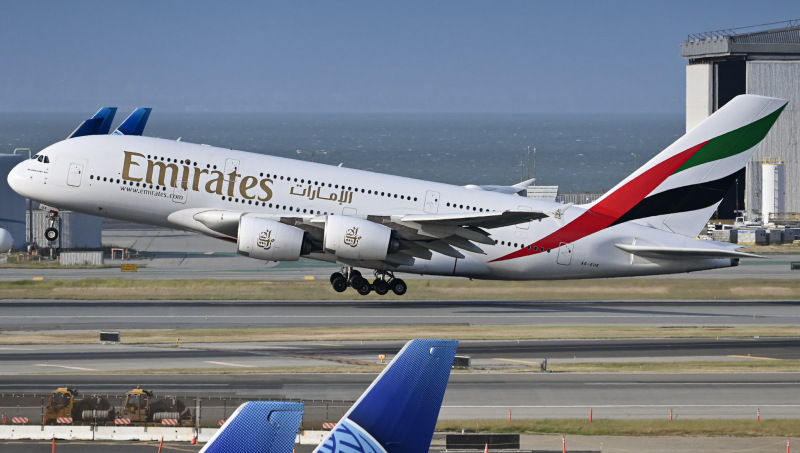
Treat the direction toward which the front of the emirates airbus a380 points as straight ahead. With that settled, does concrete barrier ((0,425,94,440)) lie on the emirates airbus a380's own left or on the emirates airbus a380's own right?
on the emirates airbus a380's own left

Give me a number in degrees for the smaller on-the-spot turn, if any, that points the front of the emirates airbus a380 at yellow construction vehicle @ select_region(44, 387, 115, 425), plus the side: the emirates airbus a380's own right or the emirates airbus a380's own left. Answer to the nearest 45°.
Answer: approximately 90° to the emirates airbus a380's own left

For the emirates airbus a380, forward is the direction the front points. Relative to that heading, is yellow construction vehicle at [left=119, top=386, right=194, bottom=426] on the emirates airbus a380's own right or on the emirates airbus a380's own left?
on the emirates airbus a380's own left

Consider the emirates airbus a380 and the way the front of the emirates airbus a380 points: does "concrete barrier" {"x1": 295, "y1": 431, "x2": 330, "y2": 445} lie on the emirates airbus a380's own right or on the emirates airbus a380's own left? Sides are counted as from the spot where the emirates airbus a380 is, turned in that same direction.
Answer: on the emirates airbus a380's own left

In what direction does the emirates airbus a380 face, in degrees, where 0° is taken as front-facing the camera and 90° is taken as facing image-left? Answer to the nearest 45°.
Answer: approximately 90°

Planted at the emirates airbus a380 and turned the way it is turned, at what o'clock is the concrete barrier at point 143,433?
The concrete barrier is roughly at 9 o'clock from the emirates airbus a380.
